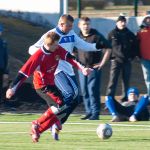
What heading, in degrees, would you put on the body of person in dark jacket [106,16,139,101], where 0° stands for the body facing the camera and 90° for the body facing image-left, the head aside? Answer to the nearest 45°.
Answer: approximately 0°
